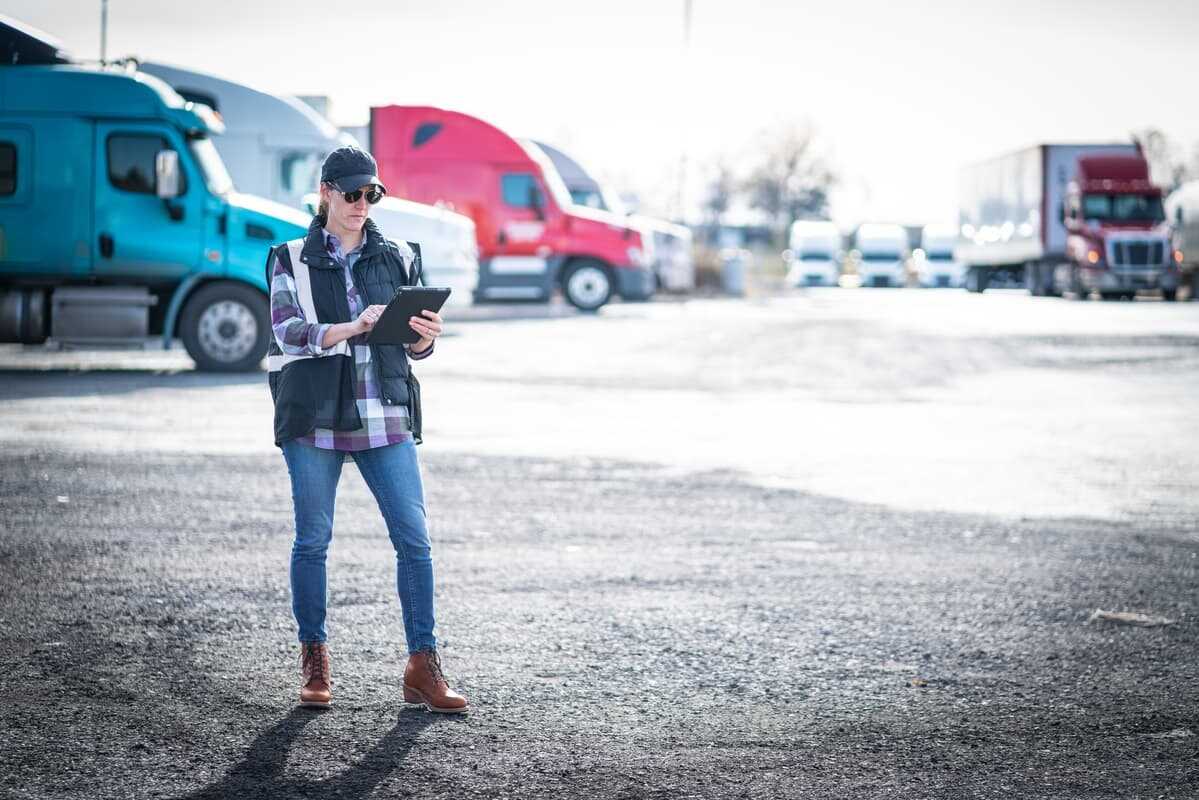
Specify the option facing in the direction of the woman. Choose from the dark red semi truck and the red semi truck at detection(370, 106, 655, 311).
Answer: the dark red semi truck

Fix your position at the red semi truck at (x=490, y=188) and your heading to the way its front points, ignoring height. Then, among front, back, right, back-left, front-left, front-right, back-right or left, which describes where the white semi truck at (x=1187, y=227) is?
front-left

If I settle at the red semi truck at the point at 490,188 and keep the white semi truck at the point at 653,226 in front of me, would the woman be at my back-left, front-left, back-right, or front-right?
back-right

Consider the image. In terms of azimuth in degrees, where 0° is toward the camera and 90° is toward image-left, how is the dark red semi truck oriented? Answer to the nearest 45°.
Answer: approximately 0°

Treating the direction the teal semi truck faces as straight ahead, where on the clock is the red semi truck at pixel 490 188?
The red semi truck is roughly at 10 o'clock from the teal semi truck.

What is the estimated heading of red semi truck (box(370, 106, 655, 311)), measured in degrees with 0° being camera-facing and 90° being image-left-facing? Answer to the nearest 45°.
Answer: approximately 270°

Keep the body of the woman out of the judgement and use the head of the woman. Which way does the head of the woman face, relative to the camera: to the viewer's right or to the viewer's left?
to the viewer's right

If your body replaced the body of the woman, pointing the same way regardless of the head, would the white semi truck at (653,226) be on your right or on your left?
on your left

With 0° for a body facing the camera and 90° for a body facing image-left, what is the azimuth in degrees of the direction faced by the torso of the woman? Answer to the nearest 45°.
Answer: approximately 315°

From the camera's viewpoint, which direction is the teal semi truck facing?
to the viewer's right
